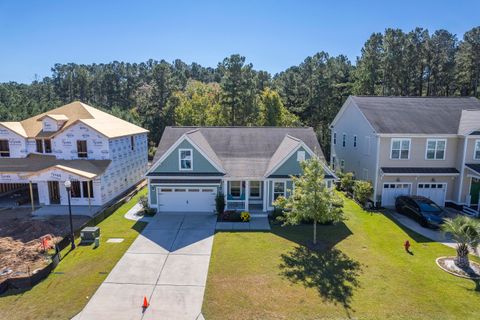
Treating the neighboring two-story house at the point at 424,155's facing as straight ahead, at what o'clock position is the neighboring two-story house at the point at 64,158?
the neighboring two-story house at the point at 64,158 is roughly at 2 o'clock from the neighboring two-story house at the point at 424,155.

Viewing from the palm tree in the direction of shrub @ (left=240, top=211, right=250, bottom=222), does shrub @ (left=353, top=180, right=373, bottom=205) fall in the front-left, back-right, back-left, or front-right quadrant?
front-right

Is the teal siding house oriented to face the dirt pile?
no

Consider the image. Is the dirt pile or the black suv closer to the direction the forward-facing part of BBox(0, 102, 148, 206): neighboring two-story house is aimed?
the dirt pile

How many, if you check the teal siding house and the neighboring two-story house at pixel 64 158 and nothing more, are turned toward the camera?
2

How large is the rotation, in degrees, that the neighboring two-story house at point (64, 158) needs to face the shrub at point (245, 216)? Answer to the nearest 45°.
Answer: approximately 45° to its left

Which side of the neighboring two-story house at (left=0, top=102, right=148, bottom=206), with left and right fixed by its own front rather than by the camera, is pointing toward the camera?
front

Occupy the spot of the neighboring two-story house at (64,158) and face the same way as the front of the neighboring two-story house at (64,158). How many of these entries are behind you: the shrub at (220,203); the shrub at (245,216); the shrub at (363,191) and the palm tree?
0

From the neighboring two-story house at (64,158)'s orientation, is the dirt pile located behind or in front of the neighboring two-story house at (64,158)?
in front

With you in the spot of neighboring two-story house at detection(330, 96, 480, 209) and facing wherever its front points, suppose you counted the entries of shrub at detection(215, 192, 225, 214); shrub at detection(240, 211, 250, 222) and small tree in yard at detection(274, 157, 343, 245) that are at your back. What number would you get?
0

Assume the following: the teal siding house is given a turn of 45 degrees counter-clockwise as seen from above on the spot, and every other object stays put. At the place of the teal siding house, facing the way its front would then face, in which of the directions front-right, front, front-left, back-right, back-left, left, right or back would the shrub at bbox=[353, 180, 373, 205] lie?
front-left

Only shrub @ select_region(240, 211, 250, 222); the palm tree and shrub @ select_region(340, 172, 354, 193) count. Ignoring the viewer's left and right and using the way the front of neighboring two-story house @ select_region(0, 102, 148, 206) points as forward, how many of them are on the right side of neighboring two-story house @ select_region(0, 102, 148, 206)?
0

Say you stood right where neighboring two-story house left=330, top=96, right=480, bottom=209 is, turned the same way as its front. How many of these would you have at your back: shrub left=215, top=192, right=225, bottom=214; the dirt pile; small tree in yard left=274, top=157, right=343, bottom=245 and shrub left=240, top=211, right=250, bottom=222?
0

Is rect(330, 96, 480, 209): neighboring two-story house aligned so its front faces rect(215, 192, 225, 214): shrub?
no

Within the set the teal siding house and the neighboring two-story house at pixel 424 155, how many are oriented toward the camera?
2

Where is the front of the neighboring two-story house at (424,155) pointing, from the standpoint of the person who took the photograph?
facing the viewer

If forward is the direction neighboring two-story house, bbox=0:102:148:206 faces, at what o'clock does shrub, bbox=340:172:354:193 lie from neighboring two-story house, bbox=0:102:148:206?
The shrub is roughly at 10 o'clock from the neighboring two-story house.

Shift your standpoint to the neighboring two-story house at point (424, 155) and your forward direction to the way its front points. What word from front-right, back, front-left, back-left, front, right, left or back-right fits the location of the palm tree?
front
